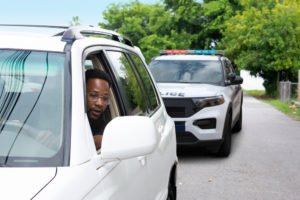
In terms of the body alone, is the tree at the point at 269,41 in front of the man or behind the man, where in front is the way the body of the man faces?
behind

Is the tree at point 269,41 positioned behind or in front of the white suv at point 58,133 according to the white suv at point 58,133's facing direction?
behind

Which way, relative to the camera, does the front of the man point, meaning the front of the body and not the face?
toward the camera

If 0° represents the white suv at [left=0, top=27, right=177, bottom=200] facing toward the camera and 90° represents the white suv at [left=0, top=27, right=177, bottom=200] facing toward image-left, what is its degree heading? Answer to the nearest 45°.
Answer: approximately 45°

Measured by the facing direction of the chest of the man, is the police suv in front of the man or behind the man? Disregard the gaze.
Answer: behind

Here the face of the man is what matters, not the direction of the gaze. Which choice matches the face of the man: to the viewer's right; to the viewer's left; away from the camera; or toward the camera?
toward the camera
